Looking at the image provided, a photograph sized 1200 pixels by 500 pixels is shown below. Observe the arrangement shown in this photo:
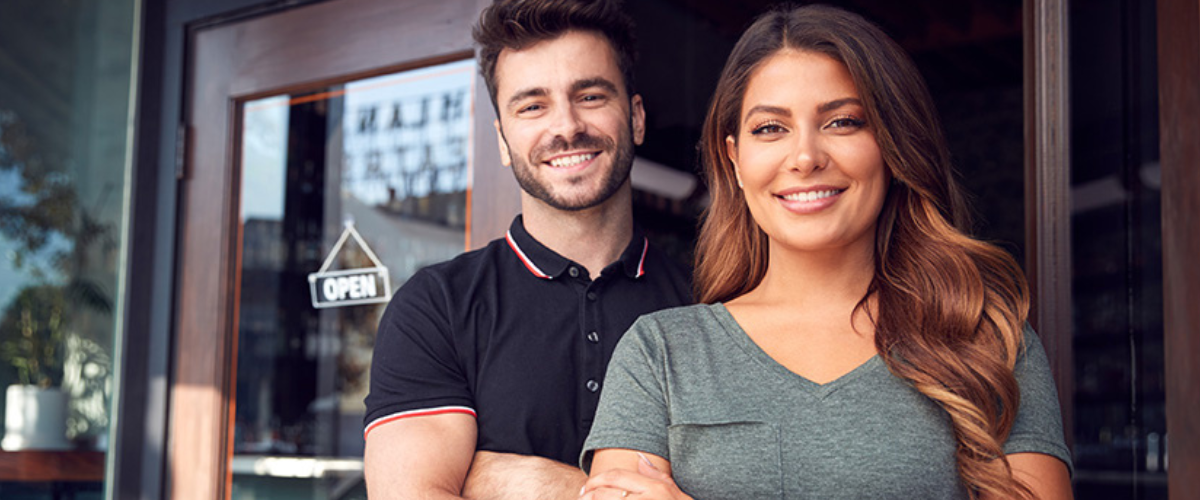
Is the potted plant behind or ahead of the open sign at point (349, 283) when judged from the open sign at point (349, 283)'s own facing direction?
behind

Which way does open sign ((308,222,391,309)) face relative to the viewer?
toward the camera

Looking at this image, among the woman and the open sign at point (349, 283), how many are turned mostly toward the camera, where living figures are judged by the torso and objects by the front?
2

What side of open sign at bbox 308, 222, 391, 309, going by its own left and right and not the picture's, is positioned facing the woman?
front

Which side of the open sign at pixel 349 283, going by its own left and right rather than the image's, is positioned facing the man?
front

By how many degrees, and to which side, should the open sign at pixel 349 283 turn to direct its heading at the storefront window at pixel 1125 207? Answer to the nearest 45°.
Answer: approximately 45° to its left

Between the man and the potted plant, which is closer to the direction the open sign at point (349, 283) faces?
the man

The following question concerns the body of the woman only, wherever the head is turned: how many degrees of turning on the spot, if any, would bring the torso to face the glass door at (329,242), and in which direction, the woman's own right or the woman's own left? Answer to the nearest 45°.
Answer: approximately 135° to the woman's own right

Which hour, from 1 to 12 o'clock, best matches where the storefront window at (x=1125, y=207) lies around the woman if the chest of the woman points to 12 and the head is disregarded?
The storefront window is roughly at 7 o'clock from the woman.

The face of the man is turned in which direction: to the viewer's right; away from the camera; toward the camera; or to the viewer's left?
toward the camera

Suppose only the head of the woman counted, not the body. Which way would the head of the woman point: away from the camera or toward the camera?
toward the camera

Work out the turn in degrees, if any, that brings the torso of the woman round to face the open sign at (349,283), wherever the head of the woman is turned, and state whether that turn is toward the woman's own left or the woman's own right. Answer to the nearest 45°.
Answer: approximately 135° to the woman's own right

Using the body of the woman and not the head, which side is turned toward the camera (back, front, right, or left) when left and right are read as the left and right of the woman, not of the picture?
front
